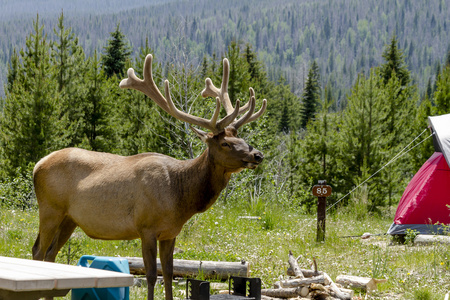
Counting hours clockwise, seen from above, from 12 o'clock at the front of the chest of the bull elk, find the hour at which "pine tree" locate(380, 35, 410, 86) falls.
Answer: The pine tree is roughly at 10 o'clock from the bull elk.

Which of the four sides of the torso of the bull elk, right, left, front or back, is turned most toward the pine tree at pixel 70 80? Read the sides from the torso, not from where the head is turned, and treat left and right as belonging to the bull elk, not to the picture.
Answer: left

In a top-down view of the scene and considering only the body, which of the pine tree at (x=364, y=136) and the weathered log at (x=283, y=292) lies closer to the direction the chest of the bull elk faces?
the weathered log

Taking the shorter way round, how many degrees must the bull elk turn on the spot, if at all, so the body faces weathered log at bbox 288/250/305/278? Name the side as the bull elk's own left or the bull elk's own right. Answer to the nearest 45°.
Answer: approximately 45° to the bull elk's own left

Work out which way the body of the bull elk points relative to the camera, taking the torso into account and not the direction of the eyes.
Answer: to the viewer's right

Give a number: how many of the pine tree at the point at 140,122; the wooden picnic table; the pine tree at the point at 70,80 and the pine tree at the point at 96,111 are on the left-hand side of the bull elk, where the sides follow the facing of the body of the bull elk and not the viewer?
3

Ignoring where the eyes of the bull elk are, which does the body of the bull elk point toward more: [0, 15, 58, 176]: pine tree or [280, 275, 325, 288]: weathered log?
the weathered log

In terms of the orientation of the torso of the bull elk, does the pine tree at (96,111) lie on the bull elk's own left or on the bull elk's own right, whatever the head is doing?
on the bull elk's own left

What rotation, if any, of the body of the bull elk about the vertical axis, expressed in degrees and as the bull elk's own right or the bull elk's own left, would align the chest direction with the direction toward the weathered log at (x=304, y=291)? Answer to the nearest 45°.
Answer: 0° — it already faces it

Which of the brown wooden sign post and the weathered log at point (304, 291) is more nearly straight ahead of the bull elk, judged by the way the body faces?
the weathered log

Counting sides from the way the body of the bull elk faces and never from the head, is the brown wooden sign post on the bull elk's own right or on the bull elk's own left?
on the bull elk's own left

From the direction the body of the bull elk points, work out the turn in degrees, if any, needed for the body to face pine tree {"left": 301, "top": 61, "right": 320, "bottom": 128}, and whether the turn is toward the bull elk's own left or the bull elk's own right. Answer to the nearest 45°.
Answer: approximately 90° to the bull elk's own left

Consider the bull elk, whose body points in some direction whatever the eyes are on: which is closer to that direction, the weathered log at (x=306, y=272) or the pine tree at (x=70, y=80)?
the weathered log

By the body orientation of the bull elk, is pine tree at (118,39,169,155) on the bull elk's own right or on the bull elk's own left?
on the bull elk's own left

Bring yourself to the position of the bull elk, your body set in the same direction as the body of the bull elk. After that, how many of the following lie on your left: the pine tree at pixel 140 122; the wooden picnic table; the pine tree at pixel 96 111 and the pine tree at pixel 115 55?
3
